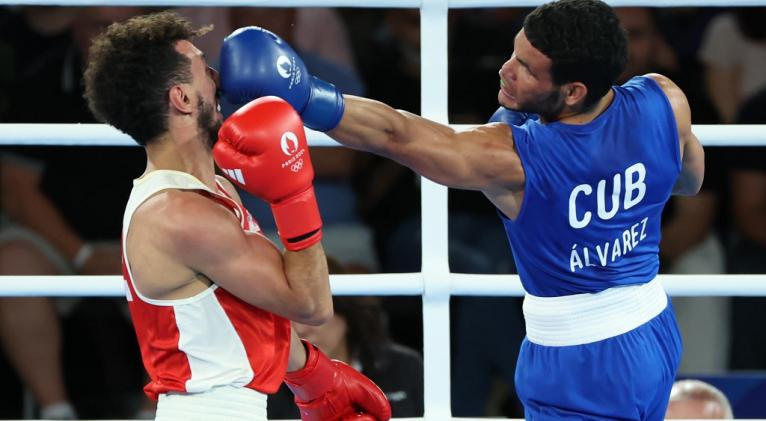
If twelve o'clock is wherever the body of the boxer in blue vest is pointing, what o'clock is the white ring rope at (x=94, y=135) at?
The white ring rope is roughly at 11 o'clock from the boxer in blue vest.

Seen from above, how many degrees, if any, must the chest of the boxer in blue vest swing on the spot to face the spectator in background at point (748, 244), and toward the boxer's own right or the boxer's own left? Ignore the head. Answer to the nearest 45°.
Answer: approximately 90° to the boxer's own right

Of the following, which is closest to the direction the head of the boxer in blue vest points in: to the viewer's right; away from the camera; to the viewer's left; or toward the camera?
to the viewer's left

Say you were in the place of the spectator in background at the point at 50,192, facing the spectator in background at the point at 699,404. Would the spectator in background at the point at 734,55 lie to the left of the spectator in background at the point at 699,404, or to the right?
left

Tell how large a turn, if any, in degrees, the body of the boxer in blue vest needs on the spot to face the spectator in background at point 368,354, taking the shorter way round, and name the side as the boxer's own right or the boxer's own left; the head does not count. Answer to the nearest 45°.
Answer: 0° — they already face them

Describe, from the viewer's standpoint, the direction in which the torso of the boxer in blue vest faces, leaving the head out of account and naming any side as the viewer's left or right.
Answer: facing away from the viewer and to the left of the viewer

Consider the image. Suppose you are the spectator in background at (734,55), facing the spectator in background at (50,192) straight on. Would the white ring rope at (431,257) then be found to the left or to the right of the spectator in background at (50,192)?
left

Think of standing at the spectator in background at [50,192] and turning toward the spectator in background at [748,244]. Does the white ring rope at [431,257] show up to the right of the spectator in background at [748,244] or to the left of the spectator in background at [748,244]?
right
